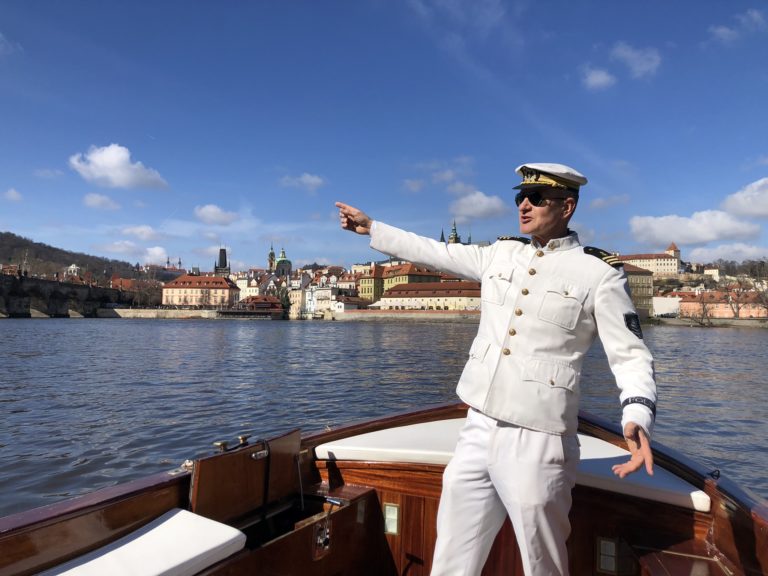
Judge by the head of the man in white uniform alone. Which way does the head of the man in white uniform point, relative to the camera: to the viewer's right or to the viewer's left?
to the viewer's left

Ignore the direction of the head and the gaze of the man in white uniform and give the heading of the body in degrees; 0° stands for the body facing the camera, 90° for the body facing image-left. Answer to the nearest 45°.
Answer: approximately 45°

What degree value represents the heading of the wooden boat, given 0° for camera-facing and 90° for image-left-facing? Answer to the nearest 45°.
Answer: approximately 180°
